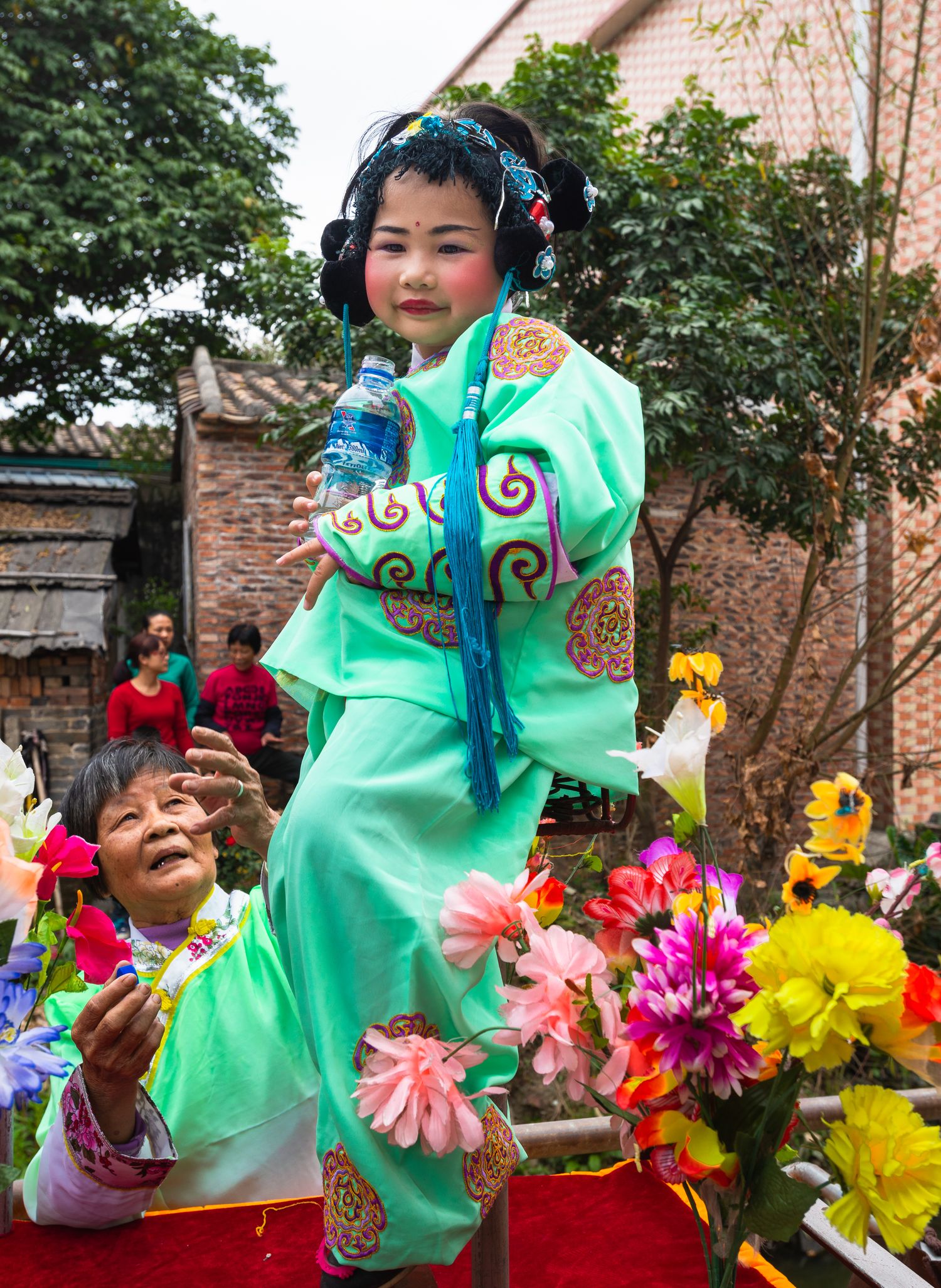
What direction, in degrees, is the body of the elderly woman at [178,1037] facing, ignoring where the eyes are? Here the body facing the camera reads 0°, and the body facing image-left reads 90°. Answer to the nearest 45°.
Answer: approximately 0°

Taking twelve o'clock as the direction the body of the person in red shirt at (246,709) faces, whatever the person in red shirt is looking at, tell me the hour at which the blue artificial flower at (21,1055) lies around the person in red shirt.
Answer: The blue artificial flower is roughly at 12 o'clock from the person in red shirt.

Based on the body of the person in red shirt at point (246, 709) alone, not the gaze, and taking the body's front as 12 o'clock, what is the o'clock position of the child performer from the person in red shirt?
The child performer is roughly at 12 o'clock from the person in red shirt.

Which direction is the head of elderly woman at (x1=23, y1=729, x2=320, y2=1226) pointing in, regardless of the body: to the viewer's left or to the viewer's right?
to the viewer's right

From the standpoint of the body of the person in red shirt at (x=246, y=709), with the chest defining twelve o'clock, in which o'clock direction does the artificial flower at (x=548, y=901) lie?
The artificial flower is roughly at 12 o'clock from the person in red shirt.

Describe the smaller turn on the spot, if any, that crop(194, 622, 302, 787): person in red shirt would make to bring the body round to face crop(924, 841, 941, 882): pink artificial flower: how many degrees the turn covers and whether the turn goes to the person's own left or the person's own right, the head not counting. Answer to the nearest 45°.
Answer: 0° — they already face it
